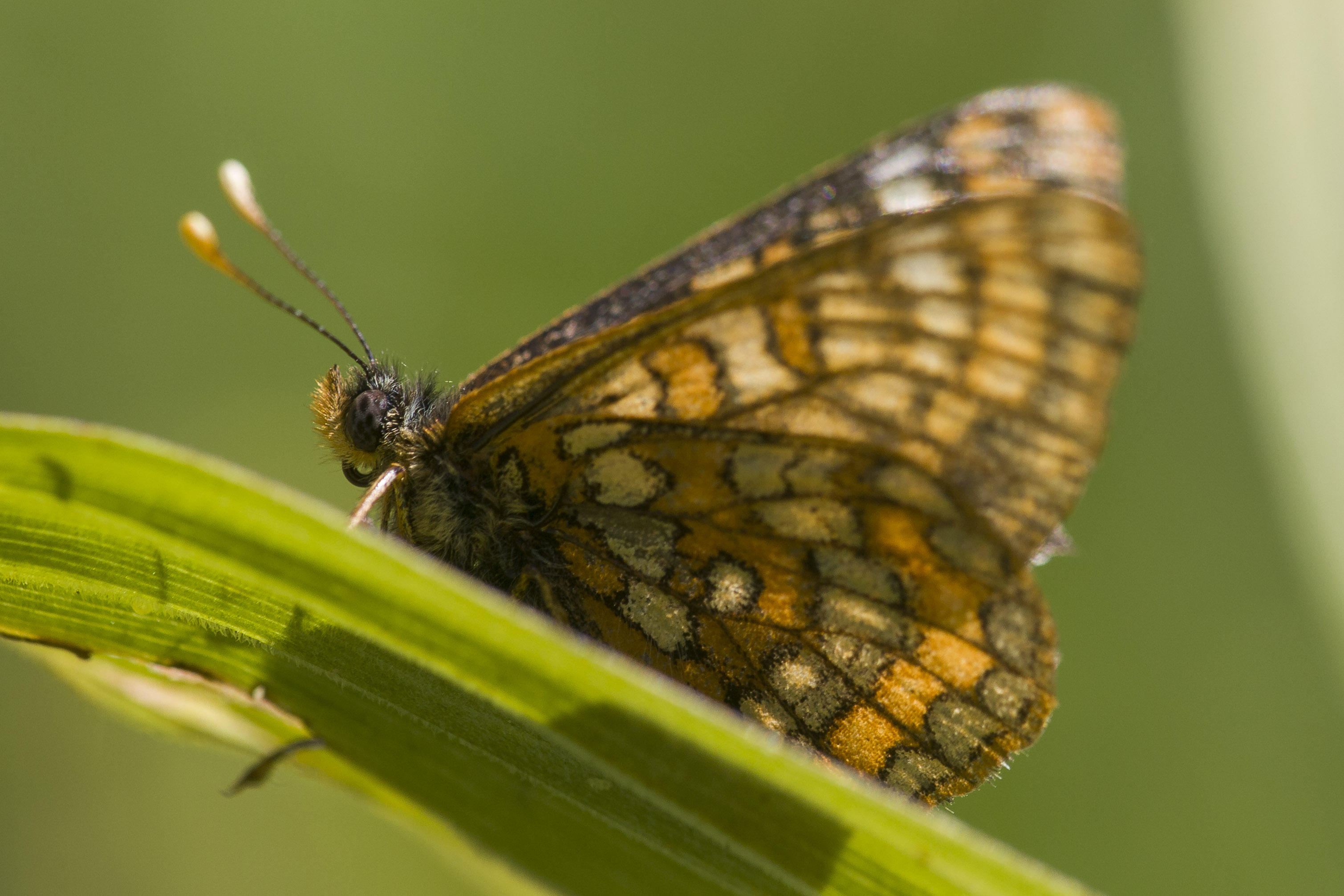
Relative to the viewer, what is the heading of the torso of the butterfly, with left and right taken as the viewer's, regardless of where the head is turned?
facing to the left of the viewer
